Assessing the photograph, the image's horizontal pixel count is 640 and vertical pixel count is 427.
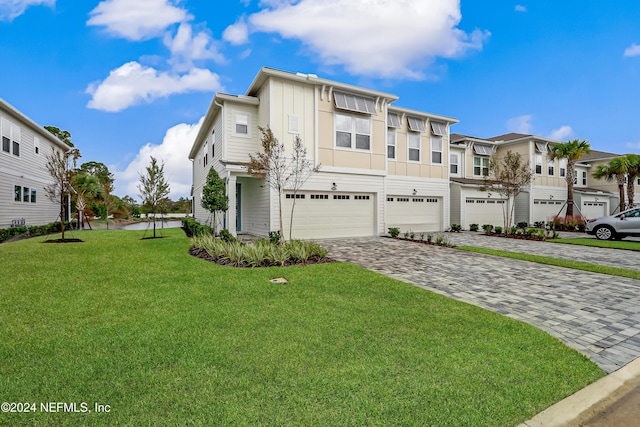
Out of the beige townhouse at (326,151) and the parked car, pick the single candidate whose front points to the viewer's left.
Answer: the parked car

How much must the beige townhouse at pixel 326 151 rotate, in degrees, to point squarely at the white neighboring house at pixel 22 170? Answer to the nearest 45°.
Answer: approximately 135° to its right

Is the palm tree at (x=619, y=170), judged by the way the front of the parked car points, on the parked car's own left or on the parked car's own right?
on the parked car's own right

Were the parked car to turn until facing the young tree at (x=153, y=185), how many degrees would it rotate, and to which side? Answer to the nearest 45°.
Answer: approximately 45° to its left

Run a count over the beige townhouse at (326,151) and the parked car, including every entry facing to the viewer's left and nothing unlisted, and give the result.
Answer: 1

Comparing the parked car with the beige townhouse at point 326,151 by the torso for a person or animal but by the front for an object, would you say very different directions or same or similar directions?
very different directions

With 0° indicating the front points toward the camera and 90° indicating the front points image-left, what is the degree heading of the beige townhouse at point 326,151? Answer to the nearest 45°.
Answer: approximately 315°

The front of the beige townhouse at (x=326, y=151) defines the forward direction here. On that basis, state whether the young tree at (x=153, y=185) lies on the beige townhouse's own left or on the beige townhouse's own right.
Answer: on the beige townhouse's own right

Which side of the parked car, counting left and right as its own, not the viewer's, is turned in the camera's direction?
left
